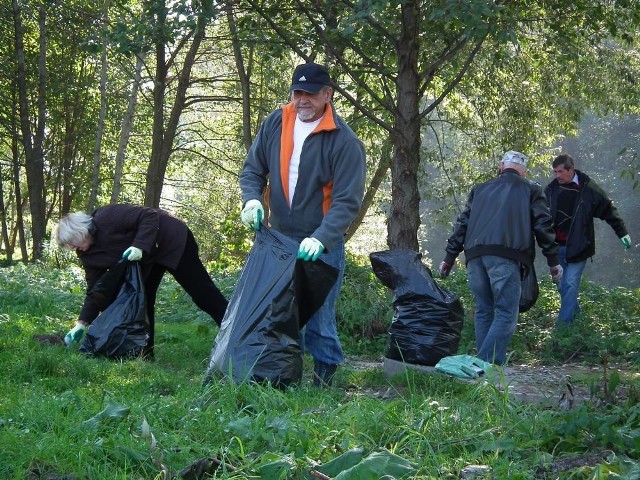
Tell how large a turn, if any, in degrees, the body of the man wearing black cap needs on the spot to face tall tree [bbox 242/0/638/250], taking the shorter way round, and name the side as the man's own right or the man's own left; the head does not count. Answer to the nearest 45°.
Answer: approximately 135° to the man's own right

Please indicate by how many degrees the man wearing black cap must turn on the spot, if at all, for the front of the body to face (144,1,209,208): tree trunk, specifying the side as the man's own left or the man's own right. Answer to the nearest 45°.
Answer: approximately 135° to the man's own right

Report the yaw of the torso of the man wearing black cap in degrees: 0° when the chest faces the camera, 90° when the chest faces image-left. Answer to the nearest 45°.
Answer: approximately 45°

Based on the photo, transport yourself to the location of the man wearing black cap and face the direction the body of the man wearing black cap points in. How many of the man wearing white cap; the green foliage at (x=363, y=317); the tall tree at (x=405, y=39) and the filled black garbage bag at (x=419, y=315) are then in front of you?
0

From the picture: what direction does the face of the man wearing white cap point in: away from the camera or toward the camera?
away from the camera

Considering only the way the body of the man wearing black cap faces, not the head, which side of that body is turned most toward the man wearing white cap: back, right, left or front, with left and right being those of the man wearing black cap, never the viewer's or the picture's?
back

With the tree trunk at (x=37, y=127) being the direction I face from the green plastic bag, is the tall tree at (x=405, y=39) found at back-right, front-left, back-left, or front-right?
front-right

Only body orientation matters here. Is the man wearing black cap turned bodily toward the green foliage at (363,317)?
no

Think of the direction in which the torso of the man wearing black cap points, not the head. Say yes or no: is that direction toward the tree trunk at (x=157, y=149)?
no
